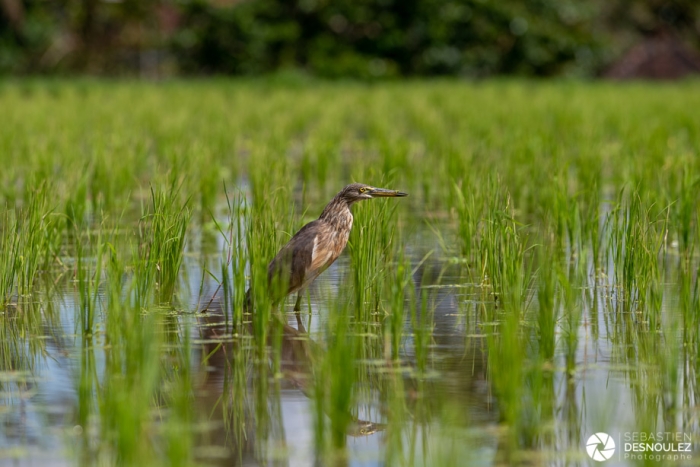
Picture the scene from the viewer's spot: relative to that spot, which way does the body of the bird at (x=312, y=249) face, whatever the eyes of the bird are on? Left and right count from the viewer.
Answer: facing to the right of the viewer
